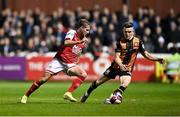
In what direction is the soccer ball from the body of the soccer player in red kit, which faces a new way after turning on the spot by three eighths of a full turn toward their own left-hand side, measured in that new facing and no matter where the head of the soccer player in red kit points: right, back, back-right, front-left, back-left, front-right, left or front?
back-right
